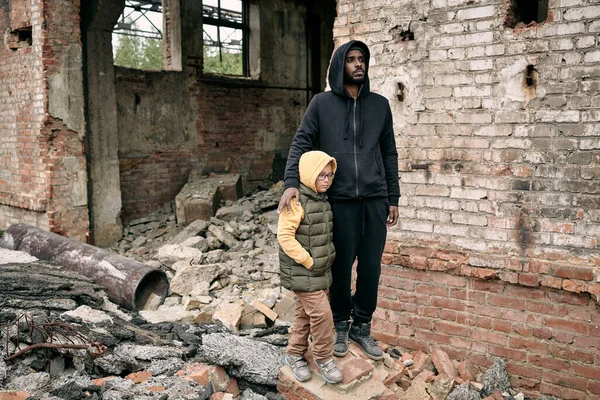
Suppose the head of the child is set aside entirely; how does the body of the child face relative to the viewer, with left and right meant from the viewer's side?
facing the viewer and to the right of the viewer

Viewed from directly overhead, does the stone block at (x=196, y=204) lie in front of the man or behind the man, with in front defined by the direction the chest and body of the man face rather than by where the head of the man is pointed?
behind

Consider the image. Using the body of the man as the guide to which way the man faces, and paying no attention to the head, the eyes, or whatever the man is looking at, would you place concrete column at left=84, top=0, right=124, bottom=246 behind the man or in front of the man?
behind

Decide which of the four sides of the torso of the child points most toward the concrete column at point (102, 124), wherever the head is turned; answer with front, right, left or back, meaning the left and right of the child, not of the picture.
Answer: back

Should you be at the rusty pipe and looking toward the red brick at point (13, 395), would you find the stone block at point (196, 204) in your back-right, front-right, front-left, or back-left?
back-left

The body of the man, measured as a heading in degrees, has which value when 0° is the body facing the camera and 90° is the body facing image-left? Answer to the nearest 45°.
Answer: approximately 0°

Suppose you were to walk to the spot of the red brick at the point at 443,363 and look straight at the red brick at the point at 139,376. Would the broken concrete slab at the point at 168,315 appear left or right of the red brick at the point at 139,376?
right

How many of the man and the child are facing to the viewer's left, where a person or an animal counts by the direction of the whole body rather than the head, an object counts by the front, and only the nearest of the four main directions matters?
0
